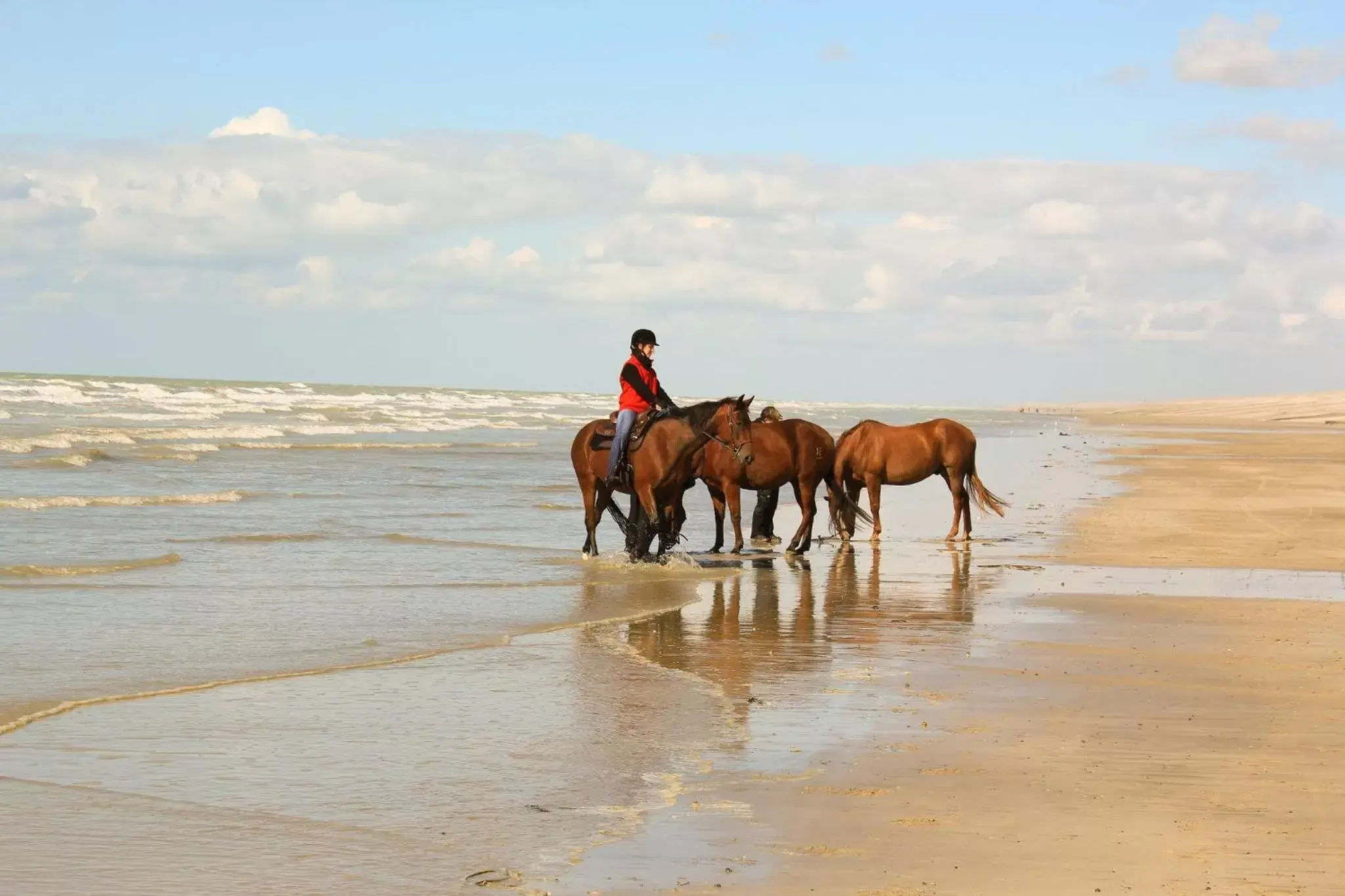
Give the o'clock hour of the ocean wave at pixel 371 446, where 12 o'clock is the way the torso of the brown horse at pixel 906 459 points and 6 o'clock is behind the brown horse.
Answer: The ocean wave is roughly at 2 o'clock from the brown horse.

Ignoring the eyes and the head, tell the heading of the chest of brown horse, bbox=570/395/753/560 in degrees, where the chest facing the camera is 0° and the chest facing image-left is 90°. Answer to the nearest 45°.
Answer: approximately 315°

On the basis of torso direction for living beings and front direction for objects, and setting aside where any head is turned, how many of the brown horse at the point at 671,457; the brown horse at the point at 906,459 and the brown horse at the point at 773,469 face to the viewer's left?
2

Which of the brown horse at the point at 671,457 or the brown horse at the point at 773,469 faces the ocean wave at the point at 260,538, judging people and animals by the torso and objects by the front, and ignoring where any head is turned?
the brown horse at the point at 773,469

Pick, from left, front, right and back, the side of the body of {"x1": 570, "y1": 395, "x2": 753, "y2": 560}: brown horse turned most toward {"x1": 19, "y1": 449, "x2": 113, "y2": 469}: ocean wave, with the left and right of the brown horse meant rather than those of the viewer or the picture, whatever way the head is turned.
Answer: back

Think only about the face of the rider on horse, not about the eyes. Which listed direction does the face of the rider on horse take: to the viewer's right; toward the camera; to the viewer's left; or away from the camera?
to the viewer's right

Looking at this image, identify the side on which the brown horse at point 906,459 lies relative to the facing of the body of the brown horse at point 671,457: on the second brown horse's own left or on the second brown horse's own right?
on the second brown horse's own left

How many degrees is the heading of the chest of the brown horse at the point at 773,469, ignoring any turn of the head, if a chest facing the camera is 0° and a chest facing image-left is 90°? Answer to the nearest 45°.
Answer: approximately 90°

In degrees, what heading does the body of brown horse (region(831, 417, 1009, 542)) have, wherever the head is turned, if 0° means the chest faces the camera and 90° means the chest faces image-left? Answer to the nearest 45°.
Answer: approximately 90°

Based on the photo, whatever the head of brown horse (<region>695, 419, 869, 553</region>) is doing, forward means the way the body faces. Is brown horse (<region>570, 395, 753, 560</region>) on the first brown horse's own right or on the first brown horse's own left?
on the first brown horse's own left

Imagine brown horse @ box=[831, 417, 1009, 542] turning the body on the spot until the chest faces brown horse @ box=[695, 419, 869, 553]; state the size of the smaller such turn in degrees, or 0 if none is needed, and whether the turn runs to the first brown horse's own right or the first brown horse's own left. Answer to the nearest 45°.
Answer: approximately 45° to the first brown horse's own left

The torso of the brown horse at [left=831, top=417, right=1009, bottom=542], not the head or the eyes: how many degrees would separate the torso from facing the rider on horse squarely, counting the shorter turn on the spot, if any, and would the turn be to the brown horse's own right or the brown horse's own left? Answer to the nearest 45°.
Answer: approximately 45° to the brown horse's own left

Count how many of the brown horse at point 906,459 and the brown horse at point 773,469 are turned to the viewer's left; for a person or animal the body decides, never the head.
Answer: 2
